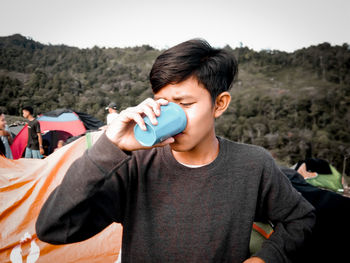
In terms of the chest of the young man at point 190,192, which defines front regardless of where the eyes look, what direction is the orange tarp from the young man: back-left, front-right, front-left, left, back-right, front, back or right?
back-right

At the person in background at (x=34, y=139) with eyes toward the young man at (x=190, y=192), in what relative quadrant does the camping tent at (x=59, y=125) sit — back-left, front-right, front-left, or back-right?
back-left

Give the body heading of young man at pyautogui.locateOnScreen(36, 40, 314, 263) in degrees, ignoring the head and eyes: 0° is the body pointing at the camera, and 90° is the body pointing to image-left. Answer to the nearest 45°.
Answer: approximately 0°

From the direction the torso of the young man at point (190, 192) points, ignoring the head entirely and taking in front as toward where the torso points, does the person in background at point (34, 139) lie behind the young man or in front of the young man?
behind

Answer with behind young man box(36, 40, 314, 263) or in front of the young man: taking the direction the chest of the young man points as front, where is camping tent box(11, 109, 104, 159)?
behind
